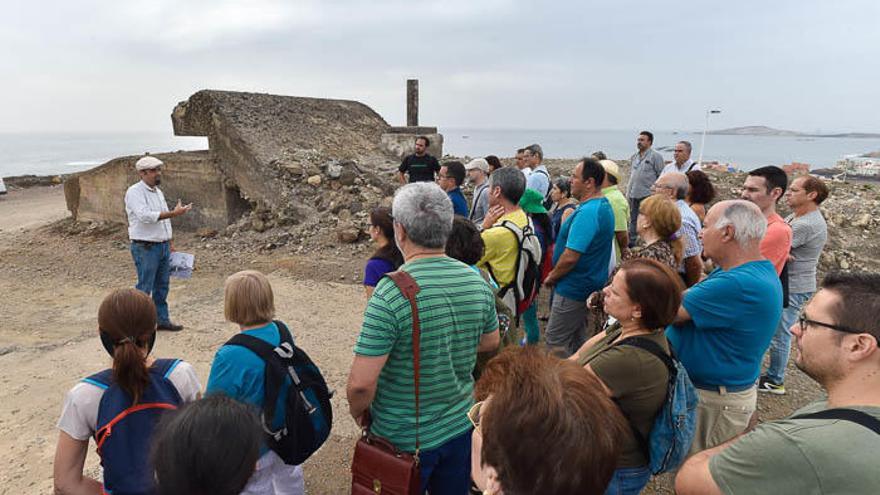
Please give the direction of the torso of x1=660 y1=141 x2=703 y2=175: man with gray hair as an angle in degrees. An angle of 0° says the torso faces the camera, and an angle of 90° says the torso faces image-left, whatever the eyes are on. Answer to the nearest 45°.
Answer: approximately 45°

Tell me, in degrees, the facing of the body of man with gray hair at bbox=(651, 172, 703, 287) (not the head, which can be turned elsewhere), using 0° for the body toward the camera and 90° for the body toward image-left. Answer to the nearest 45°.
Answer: approximately 90°

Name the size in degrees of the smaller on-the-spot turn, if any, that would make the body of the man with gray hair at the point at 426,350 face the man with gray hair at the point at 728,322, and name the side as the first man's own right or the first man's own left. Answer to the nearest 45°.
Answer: approximately 135° to the first man's own right

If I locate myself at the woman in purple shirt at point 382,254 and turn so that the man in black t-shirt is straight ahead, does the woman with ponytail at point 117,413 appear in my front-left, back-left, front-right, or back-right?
back-left

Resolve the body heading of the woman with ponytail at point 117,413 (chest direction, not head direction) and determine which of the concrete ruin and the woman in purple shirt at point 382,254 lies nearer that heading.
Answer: the concrete ruin

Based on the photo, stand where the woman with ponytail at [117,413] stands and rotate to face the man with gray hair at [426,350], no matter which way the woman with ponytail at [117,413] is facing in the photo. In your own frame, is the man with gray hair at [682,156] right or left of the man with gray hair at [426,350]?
left

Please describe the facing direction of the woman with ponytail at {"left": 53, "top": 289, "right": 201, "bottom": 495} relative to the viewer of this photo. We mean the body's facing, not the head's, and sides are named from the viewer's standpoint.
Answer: facing away from the viewer

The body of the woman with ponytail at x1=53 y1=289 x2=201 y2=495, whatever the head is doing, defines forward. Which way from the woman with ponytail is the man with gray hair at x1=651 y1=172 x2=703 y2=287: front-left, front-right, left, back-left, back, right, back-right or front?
right

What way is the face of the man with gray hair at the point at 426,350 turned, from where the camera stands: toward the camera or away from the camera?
away from the camera

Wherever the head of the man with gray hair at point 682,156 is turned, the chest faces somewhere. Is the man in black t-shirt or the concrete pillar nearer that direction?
the man in black t-shirt

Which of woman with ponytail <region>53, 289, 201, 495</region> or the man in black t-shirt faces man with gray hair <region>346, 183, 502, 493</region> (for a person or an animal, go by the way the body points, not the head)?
the man in black t-shirt

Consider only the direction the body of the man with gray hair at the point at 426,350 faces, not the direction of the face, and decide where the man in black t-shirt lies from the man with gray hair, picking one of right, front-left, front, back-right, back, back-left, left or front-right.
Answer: front-right

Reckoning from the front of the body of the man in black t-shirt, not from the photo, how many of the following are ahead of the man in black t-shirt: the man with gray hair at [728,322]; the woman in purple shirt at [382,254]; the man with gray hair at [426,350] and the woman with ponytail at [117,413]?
4

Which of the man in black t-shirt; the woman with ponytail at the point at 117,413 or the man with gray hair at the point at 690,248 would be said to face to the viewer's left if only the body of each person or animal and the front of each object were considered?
the man with gray hair
